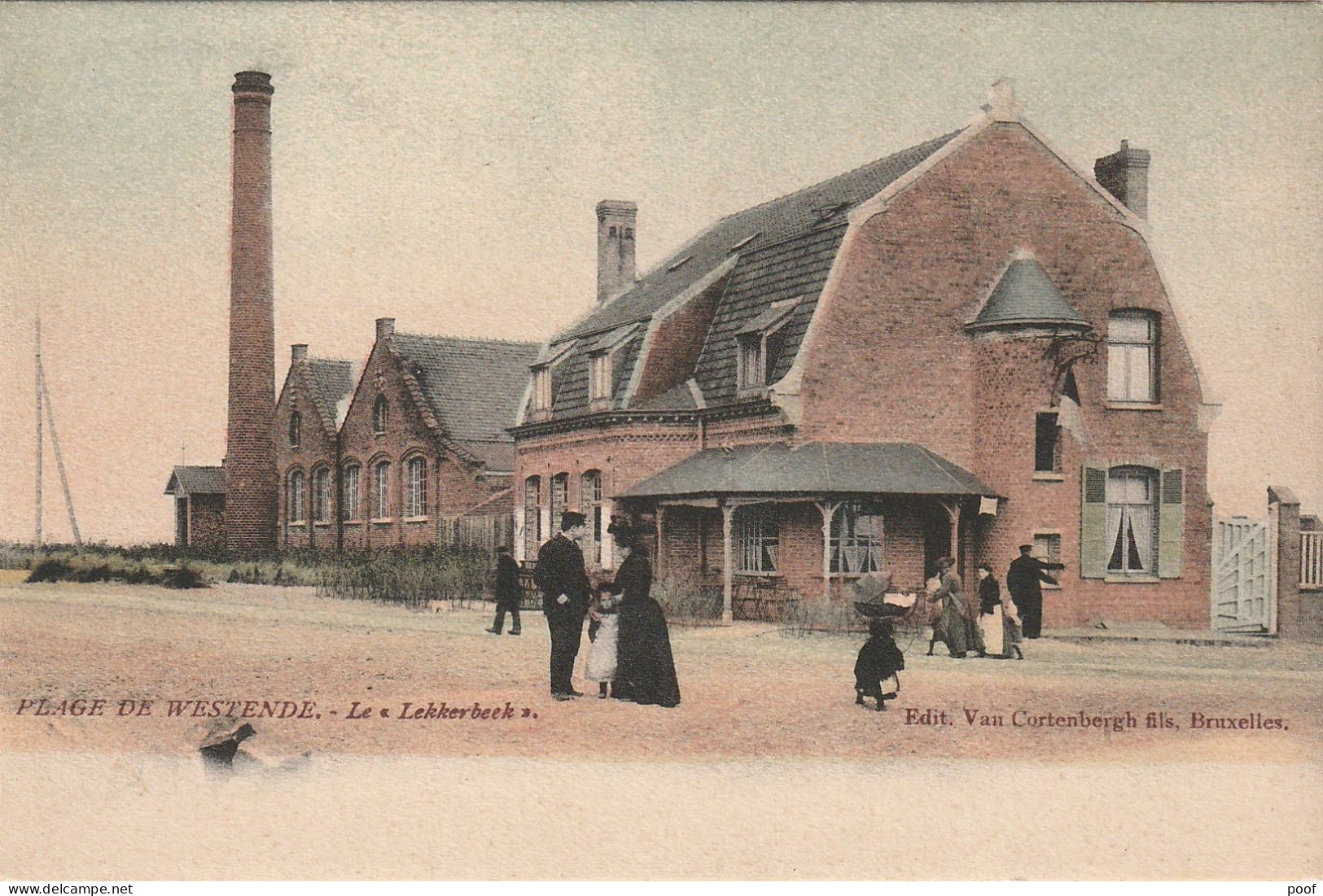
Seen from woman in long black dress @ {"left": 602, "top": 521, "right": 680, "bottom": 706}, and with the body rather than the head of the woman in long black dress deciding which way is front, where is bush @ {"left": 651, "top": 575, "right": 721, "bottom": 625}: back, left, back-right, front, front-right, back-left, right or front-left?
right

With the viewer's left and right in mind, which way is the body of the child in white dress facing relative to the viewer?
facing the viewer

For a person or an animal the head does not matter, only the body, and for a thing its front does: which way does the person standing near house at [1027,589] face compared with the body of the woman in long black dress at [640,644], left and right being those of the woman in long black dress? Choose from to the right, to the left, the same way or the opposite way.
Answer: the opposite way

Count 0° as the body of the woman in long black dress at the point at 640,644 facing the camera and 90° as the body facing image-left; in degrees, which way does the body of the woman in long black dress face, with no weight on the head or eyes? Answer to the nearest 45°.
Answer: approximately 90°

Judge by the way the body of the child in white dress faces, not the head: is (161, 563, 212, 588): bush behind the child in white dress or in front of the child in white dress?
behind

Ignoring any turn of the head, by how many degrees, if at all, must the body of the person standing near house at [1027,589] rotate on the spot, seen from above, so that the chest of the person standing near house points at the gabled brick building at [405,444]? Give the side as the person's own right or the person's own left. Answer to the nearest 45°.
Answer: approximately 135° to the person's own left

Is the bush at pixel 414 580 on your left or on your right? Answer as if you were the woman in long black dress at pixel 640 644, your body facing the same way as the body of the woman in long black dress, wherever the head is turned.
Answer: on your right

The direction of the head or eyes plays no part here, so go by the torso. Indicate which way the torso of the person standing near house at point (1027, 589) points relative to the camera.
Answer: to the viewer's right

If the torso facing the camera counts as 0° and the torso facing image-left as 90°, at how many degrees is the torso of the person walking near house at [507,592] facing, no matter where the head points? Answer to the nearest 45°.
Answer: approximately 90°

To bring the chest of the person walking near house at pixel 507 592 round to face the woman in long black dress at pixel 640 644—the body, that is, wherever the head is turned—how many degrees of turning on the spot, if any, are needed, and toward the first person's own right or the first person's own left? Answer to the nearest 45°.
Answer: approximately 90° to the first person's own left
